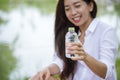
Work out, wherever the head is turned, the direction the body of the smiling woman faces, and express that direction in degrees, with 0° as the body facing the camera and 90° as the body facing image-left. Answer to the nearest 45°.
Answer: approximately 45°
